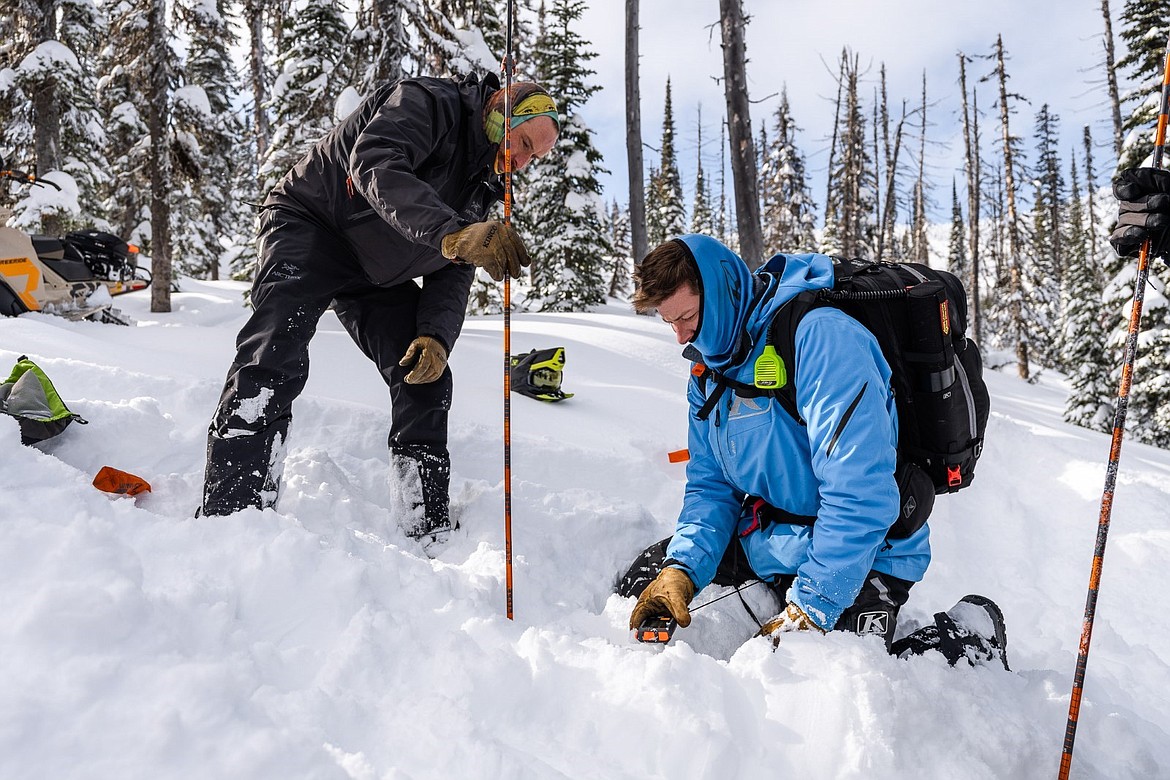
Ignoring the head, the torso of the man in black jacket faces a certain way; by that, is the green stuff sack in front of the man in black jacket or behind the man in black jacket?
behind

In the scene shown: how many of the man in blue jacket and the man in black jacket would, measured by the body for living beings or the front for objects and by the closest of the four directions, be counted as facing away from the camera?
0

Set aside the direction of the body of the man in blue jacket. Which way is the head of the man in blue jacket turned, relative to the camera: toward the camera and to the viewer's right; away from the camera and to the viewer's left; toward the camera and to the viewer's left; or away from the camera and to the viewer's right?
toward the camera and to the viewer's left

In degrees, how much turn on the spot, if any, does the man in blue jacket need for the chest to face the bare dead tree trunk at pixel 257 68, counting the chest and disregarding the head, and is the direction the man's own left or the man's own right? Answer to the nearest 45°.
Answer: approximately 90° to the man's own right

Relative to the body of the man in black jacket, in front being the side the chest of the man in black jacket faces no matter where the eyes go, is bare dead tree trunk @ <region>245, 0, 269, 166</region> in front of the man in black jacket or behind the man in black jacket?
behind

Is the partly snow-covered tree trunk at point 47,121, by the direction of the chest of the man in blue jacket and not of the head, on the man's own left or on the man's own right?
on the man's own right

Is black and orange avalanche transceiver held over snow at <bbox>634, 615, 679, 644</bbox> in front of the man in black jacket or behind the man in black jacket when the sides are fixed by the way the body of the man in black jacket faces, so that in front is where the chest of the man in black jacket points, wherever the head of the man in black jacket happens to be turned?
in front

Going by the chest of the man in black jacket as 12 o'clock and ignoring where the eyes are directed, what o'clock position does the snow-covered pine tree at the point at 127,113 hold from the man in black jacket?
The snow-covered pine tree is roughly at 7 o'clock from the man in black jacket.

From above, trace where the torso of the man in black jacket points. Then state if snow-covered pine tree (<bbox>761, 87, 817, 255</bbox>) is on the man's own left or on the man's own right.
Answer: on the man's own left

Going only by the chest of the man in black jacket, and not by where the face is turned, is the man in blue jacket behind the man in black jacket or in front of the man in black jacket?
in front

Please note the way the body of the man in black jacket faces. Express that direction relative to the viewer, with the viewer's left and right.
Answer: facing the viewer and to the right of the viewer

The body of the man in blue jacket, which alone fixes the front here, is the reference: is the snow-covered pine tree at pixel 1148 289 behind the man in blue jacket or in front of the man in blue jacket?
behind

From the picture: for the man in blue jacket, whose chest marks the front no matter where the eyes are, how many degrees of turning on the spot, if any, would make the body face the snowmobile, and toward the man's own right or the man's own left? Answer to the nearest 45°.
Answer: approximately 90° to the man's own right
